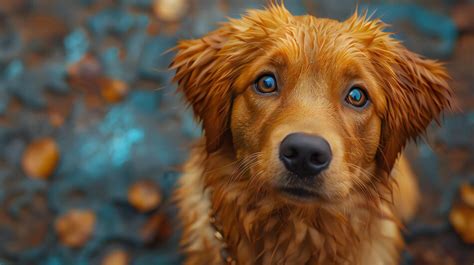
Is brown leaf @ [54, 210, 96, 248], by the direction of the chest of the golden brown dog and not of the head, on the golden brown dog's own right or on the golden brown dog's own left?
on the golden brown dog's own right

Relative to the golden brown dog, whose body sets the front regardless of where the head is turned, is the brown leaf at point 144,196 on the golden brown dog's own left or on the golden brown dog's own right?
on the golden brown dog's own right

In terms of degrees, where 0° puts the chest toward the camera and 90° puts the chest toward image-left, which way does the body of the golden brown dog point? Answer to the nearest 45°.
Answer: approximately 0°

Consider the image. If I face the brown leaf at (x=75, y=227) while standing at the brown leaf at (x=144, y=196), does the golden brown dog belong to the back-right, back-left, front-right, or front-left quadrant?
back-left

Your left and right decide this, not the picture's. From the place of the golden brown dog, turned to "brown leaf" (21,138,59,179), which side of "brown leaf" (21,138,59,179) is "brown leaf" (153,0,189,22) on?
right

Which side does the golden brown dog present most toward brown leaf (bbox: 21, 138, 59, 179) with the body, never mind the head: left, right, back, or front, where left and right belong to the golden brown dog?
right
